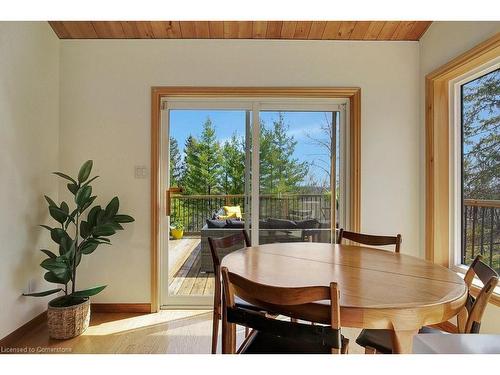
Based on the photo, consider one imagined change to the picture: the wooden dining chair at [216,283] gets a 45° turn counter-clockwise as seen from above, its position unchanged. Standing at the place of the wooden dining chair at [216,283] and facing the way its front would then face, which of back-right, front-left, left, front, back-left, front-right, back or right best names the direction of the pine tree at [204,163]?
left

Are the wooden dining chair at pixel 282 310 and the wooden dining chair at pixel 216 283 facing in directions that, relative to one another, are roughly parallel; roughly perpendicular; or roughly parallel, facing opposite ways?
roughly perpendicular

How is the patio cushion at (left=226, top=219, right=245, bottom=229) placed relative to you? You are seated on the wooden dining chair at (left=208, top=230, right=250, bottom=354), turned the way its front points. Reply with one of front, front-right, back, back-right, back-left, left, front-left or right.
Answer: back-left

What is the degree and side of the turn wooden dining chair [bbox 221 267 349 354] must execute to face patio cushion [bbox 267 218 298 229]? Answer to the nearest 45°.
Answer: approximately 45° to its left

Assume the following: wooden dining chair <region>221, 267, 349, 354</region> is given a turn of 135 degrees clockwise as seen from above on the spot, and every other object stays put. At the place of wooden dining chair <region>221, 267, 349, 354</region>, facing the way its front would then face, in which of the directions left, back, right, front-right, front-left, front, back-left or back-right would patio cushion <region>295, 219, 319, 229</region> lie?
back

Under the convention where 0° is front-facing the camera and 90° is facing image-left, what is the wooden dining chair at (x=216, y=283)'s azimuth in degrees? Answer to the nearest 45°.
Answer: approximately 315°

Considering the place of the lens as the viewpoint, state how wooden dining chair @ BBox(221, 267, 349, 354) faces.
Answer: facing away from the viewer and to the right of the viewer

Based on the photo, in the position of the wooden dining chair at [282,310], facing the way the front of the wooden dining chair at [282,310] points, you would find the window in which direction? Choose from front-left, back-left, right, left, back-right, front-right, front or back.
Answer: front

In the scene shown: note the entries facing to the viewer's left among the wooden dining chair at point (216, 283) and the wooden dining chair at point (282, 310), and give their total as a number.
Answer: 0

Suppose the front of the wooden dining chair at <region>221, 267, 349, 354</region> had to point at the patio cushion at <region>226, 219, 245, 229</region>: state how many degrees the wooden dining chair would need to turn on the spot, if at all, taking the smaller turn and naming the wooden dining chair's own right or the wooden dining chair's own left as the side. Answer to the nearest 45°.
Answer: approximately 45° to the wooden dining chair's own left

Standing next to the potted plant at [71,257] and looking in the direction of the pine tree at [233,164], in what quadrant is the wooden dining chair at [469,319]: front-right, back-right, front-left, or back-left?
back-right

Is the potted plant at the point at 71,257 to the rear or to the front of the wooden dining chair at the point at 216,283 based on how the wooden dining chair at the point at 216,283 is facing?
to the rear

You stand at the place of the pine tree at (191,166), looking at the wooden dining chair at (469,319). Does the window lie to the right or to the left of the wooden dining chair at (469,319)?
left

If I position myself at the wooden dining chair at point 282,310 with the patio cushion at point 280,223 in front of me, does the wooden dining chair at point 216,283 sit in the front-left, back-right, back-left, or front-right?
front-left

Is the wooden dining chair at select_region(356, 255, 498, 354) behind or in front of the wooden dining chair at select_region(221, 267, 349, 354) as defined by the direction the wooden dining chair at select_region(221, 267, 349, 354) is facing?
in front

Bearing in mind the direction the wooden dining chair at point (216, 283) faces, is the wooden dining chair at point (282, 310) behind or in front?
in front
